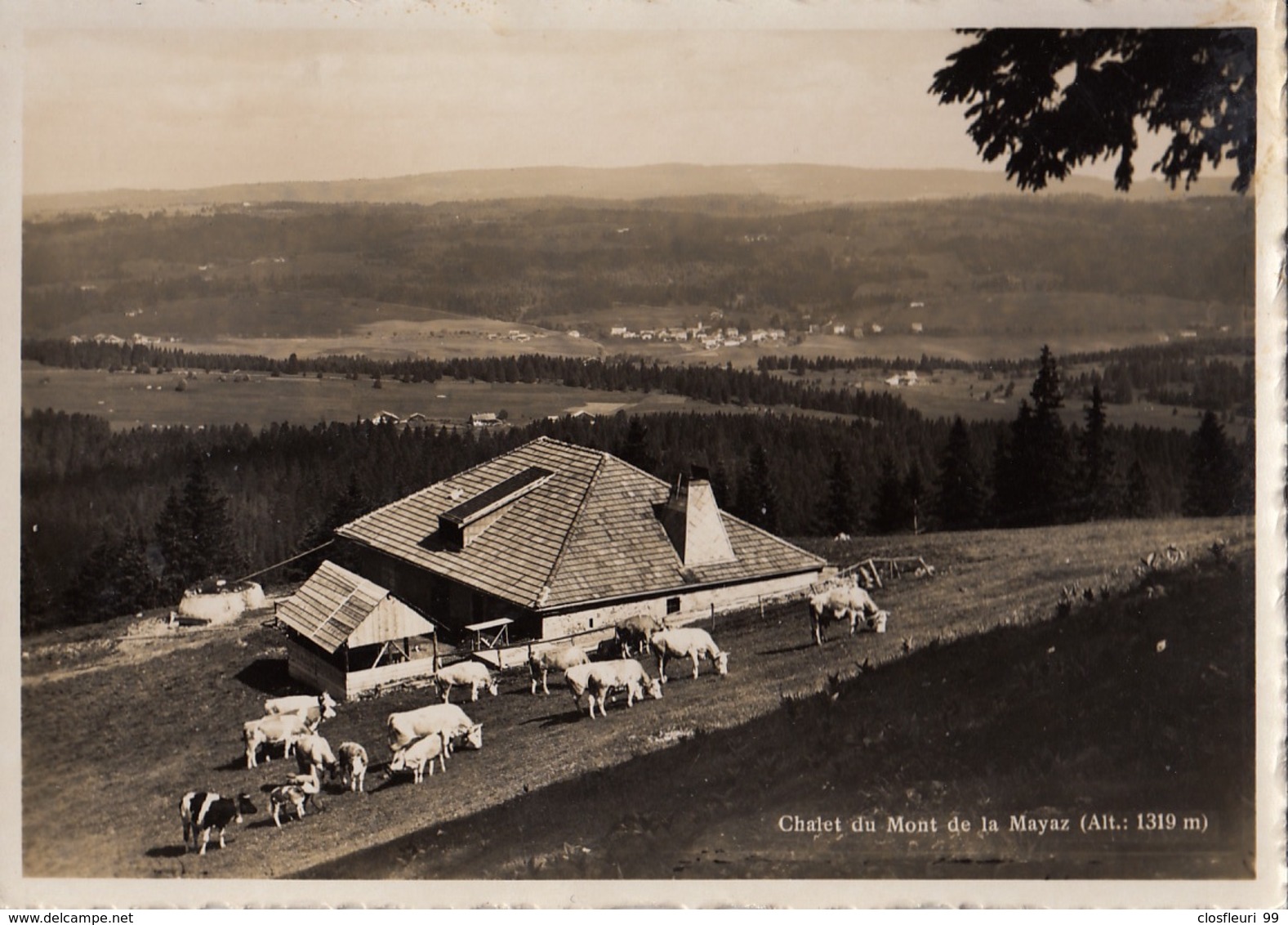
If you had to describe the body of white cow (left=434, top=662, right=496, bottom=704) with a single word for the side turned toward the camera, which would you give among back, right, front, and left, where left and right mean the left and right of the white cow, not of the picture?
right

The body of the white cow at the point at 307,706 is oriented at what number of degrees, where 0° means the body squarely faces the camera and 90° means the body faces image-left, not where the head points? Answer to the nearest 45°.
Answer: approximately 270°

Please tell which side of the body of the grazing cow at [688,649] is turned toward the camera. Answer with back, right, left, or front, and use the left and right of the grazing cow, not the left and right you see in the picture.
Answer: right

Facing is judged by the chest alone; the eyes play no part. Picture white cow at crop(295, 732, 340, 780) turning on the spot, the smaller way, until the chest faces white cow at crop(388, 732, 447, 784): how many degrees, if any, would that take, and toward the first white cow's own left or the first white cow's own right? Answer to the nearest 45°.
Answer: approximately 45° to the first white cow's own left

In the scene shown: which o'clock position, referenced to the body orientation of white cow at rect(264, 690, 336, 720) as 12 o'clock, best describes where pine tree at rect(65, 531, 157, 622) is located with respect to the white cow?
The pine tree is roughly at 7 o'clock from the white cow.
